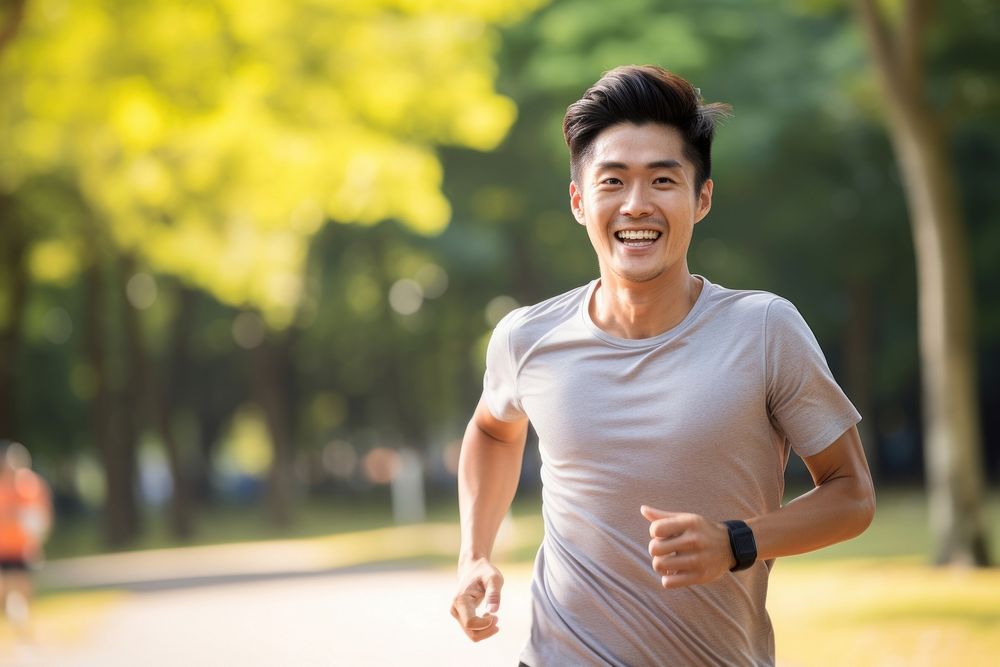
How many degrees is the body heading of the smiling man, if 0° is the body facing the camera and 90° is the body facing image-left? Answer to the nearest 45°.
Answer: approximately 0°

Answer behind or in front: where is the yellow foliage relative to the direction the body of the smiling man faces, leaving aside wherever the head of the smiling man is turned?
behind

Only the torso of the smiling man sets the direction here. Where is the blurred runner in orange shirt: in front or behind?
behind
